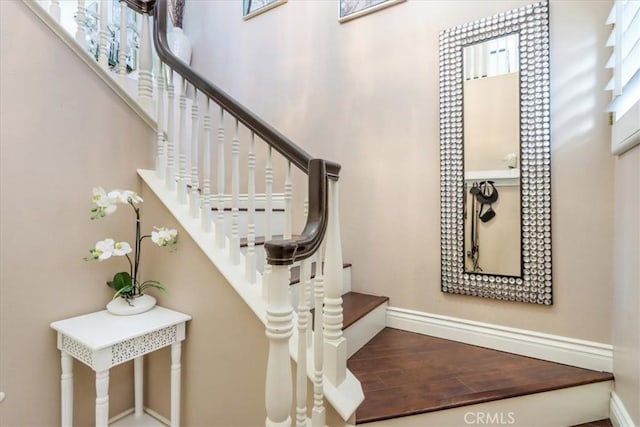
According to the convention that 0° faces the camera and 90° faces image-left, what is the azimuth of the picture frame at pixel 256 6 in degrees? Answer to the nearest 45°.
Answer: approximately 45°

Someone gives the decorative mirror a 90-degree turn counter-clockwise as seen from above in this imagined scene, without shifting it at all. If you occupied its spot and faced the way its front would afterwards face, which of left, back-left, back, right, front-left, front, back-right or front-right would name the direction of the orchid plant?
right

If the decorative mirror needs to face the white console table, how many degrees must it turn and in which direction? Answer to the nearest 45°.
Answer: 0° — it already faces it

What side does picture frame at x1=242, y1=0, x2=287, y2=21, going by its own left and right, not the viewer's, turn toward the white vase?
right

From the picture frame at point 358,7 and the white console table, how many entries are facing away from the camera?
0

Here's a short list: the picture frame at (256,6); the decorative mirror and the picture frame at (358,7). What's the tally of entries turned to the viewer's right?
0

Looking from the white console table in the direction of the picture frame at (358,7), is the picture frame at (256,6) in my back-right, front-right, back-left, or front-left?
front-left

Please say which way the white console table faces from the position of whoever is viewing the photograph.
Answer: facing the viewer and to the right of the viewer

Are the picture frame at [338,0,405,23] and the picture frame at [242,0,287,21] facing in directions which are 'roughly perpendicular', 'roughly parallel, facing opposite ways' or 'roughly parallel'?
roughly parallel

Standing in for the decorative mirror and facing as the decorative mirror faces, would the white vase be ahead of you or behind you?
ahead

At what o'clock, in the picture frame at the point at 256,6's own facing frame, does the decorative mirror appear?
The decorative mirror is roughly at 9 o'clock from the picture frame.

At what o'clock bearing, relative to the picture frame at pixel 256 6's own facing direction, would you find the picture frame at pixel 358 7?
the picture frame at pixel 358 7 is roughly at 9 o'clock from the picture frame at pixel 256 6.

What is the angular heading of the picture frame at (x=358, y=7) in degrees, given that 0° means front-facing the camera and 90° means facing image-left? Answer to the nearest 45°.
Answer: approximately 45°

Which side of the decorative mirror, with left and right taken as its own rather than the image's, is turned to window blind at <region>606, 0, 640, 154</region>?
left
